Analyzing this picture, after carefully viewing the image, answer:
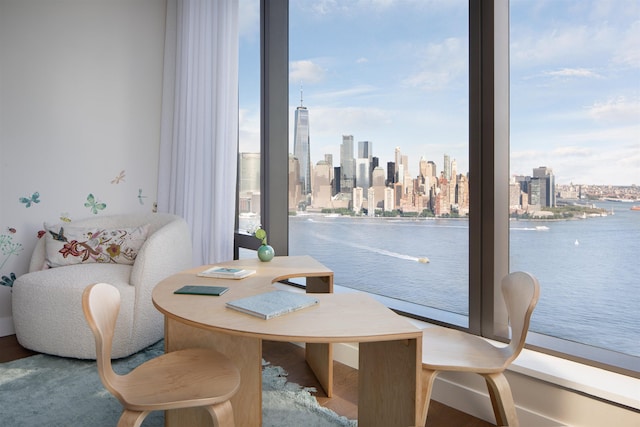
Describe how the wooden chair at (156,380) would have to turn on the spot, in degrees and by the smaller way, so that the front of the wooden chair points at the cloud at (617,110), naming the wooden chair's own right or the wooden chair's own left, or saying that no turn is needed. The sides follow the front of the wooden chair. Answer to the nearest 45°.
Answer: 0° — it already faces it

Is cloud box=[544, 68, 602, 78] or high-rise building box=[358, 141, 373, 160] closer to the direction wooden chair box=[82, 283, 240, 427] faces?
the cloud

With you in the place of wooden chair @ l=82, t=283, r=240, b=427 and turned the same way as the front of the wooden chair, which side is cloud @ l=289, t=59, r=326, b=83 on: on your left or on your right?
on your left

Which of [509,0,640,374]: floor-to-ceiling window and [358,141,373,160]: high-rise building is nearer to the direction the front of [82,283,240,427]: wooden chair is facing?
the floor-to-ceiling window

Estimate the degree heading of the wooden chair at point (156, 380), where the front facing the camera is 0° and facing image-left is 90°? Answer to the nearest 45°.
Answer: approximately 270°

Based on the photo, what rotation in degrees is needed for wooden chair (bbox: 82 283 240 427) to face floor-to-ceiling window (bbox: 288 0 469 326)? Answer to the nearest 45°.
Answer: approximately 45° to its left
